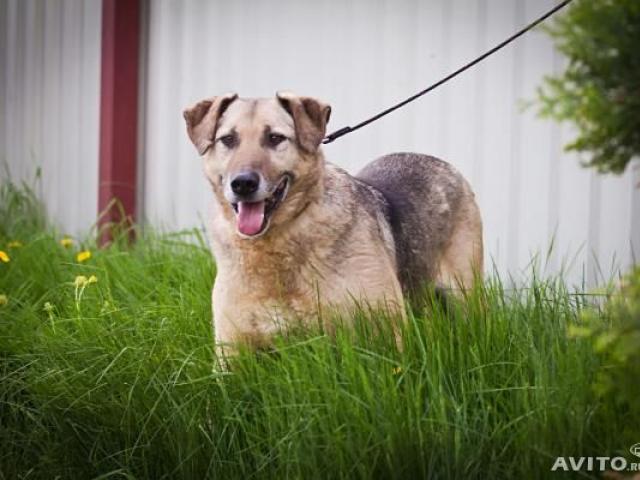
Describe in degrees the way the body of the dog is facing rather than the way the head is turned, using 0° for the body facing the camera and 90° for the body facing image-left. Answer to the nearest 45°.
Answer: approximately 45°

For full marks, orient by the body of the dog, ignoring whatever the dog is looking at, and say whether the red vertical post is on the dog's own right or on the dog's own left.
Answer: on the dog's own right
